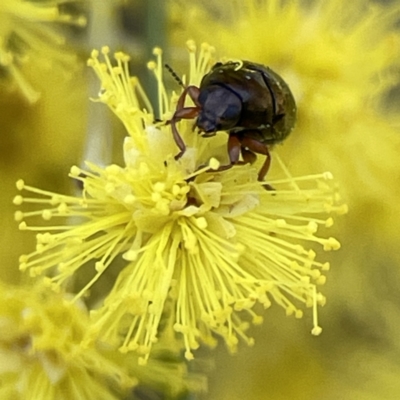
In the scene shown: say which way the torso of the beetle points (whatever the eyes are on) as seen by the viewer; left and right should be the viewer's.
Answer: facing the viewer and to the left of the viewer
